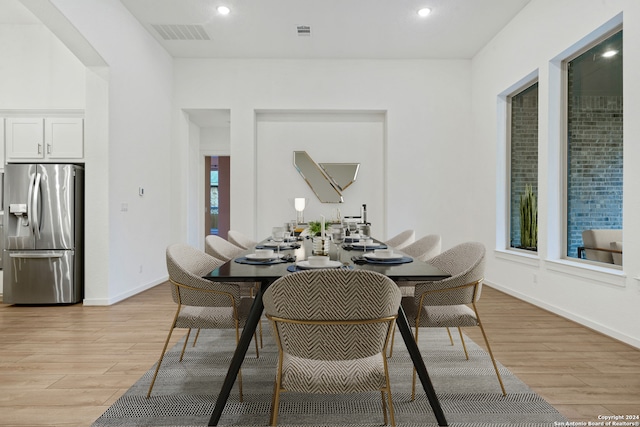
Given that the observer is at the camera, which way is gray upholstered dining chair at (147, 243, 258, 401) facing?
facing to the right of the viewer

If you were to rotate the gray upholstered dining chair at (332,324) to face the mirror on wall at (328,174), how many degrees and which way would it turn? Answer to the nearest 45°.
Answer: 0° — it already faces it

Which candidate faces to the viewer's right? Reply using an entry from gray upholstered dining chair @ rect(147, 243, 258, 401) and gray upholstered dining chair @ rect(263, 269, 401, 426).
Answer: gray upholstered dining chair @ rect(147, 243, 258, 401)

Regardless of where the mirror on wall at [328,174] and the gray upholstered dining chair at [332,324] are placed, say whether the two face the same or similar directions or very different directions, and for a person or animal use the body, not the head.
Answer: very different directions

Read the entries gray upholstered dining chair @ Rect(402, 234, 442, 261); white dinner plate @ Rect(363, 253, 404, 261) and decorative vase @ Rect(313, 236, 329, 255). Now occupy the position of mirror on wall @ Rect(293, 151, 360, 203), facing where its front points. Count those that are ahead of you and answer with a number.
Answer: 3

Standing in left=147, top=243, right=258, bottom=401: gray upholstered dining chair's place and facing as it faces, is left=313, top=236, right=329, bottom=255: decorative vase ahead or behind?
ahead

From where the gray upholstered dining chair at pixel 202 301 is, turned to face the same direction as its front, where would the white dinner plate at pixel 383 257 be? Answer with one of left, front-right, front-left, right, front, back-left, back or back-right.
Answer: front

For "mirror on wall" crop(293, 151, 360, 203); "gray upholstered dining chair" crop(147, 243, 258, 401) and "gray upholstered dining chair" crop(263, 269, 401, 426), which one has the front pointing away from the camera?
"gray upholstered dining chair" crop(263, 269, 401, 426)

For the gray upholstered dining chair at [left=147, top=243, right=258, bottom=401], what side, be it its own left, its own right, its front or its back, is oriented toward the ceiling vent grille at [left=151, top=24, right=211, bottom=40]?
left

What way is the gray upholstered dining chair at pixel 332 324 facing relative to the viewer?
away from the camera

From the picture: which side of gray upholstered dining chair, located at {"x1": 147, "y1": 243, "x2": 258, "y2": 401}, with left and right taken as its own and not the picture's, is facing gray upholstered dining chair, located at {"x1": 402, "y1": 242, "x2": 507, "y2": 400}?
front

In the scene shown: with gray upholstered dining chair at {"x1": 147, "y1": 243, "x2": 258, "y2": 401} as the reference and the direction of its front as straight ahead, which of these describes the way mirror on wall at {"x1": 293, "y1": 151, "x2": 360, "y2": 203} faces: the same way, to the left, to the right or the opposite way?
to the right

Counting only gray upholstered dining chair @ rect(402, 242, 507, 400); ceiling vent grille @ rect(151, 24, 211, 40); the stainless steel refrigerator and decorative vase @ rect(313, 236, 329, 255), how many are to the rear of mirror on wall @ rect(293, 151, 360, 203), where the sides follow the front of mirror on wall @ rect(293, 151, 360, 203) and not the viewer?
0

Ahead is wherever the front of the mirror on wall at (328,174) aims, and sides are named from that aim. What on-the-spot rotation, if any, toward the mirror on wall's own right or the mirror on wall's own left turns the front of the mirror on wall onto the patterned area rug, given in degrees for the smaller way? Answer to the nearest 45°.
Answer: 0° — it already faces it

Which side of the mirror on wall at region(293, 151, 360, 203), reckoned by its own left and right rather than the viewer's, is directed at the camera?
front

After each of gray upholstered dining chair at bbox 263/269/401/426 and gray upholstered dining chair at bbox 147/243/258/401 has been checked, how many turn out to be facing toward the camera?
0

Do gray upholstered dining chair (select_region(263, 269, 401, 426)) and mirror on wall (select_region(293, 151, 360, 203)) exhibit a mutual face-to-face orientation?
yes

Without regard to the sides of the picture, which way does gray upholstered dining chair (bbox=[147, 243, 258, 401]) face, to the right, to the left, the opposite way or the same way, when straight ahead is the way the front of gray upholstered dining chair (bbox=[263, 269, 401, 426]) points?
to the right

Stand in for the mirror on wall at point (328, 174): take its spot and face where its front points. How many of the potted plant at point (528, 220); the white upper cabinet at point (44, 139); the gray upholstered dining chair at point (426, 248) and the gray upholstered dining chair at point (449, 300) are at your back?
0

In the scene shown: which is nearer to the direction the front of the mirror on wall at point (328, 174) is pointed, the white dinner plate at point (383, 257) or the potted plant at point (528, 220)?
the white dinner plate

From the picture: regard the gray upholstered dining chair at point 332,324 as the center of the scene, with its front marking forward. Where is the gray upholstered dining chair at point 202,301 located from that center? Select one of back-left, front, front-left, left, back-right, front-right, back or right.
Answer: front-left
